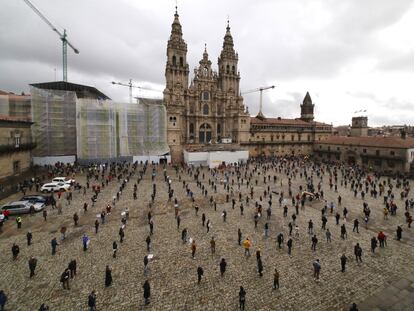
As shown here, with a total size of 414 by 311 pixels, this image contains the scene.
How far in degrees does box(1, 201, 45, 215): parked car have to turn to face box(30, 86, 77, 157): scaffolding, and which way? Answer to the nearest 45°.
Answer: approximately 90° to its left

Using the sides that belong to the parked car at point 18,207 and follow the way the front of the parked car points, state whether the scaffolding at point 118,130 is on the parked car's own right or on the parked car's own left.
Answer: on the parked car's own left

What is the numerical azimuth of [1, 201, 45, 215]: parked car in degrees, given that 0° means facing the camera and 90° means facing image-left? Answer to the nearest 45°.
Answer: approximately 270°
